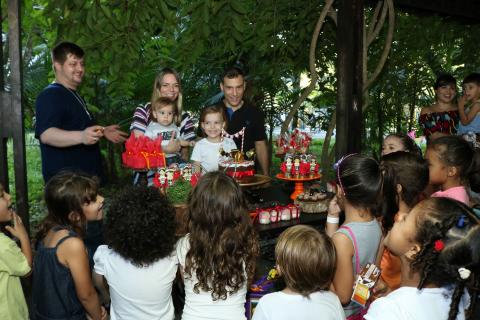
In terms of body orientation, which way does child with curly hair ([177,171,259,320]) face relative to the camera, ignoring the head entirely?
away from the camera

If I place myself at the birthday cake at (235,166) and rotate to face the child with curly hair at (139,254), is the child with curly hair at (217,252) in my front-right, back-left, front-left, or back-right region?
front-left

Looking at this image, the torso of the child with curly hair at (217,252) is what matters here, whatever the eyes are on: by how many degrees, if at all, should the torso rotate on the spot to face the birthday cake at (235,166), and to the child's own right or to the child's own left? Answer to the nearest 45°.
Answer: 0° — they already face it

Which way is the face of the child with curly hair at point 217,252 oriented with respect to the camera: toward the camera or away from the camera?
away from the camera

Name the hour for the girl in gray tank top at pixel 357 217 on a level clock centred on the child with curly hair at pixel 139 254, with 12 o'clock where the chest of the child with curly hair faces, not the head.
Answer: The girl in gray tank top is roughly at 3 o'clock from the child with curly hair.

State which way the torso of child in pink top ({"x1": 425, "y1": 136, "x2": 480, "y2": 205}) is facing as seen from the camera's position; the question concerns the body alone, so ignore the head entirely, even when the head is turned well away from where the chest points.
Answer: to the viewer's left

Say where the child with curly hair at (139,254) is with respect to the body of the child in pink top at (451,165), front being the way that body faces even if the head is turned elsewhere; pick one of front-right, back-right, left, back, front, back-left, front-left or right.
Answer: front-left

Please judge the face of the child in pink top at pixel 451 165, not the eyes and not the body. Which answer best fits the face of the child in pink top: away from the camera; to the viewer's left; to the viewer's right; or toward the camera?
to the viewer's left

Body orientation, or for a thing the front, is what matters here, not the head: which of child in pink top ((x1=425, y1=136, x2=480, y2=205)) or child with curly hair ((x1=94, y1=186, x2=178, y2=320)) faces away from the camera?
the child with curly hair

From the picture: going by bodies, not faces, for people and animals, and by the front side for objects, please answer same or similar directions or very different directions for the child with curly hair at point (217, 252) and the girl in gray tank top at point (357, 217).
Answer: same or similar directions

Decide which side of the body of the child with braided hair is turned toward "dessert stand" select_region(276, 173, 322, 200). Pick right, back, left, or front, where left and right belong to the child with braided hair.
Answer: front

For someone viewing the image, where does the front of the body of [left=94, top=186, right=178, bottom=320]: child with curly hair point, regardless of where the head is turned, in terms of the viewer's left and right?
facing away from the viewer

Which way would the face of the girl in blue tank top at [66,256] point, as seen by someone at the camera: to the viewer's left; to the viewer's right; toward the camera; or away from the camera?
to the viewer's right
